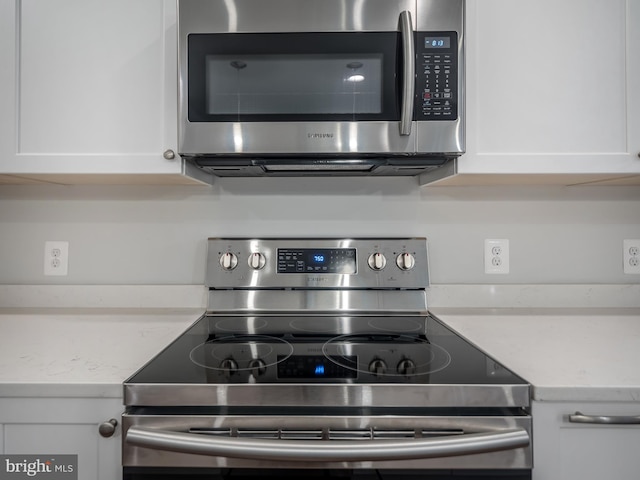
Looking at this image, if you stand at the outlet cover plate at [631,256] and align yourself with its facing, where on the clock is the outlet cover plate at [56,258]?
the outlet cover plate at [56,258] is roughly at 2 o'clock from the outlet cover plate at [631,256].

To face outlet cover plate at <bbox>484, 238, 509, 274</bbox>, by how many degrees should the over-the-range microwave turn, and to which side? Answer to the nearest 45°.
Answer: approximately 135° to its left

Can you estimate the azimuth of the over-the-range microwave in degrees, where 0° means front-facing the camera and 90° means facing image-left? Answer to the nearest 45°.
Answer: approximately 0°

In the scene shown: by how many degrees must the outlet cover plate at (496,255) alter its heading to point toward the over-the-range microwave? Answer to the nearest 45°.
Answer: approximately 45° to its right
